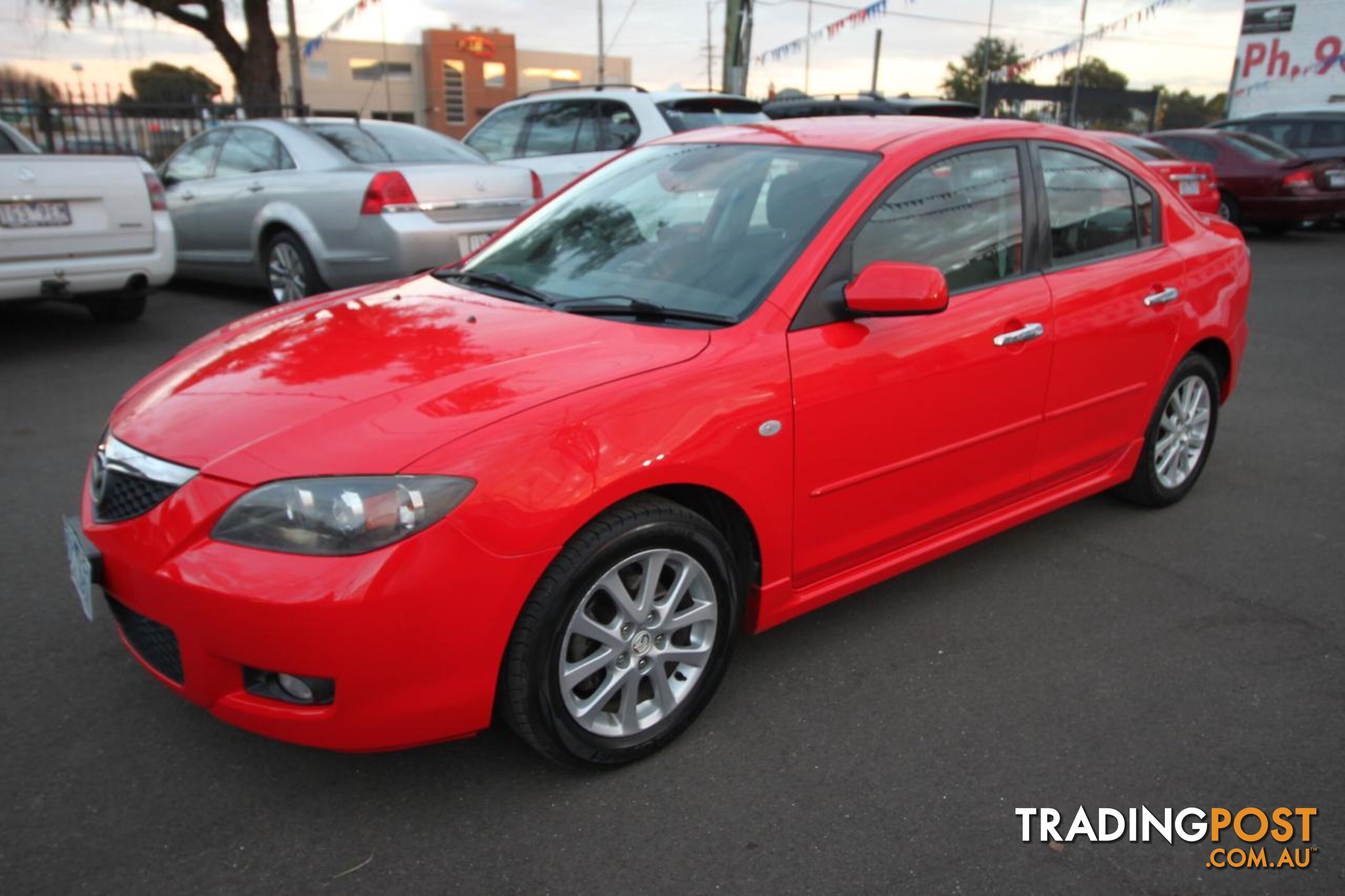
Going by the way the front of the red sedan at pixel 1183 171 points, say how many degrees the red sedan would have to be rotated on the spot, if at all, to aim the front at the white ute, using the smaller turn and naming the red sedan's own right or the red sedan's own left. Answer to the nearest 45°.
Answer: approximately 90° to the red sedan's own left

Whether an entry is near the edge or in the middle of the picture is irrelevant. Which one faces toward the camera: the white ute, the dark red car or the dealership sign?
the dealership sign

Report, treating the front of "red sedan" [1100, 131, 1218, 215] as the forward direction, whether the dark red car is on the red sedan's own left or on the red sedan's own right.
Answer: on the red sedan's own right

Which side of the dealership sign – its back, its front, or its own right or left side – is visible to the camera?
front

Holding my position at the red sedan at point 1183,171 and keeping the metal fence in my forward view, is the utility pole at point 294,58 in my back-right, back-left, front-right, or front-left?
front-right

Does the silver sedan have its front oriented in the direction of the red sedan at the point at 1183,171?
no

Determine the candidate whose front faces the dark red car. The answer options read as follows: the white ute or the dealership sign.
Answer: the dealership sign

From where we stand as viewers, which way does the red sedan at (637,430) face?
facing the viewer and to the left of the viewer

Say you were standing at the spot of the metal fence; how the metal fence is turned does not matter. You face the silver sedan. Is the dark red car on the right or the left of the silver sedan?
left

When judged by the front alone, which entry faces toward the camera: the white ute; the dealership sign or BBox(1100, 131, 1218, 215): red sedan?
the dealership sign

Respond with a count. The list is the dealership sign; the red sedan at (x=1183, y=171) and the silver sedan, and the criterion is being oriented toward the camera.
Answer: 1

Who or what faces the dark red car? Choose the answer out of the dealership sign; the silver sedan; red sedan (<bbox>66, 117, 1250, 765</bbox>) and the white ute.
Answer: the dealership sign

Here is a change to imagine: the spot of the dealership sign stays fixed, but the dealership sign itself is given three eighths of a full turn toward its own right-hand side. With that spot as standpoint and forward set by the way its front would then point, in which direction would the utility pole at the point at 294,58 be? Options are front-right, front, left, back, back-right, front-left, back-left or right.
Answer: left

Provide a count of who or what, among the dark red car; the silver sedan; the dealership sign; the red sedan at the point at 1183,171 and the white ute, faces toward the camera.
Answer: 1

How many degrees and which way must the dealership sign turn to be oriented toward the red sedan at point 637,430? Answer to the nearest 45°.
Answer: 0° — it already faces it

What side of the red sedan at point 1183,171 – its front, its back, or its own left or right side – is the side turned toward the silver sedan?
left

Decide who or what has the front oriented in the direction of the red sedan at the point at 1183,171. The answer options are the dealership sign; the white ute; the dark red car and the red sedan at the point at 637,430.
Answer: the dealership sign

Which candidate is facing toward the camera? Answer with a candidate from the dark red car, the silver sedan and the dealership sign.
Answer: the dealership sign

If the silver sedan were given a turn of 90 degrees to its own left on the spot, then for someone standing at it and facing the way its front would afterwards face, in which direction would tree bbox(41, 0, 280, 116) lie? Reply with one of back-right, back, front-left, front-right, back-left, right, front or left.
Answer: back-right

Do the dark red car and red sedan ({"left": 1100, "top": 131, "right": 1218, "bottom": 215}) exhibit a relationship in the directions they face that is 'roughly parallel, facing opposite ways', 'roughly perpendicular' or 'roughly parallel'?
roughly parallel

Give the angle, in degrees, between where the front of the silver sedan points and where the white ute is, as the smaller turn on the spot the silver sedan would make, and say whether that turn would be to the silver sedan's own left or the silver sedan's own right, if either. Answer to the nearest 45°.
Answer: approximately 90° to the silver sedan's own left
